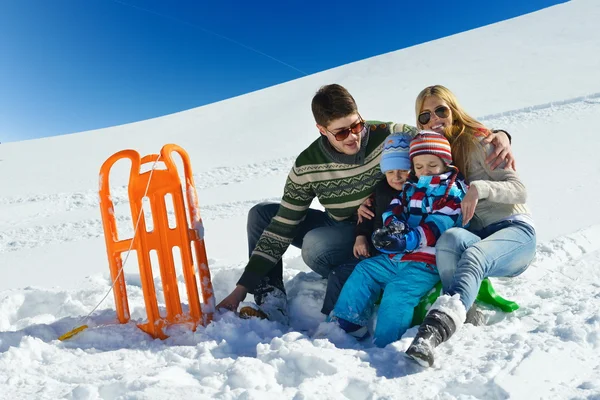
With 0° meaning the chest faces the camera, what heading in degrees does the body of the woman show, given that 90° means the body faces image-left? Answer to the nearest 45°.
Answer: approximately 45°

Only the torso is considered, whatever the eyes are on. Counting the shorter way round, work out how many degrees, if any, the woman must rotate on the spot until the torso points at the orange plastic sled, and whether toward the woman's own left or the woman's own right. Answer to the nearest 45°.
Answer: approximately 45° to the woman's own right

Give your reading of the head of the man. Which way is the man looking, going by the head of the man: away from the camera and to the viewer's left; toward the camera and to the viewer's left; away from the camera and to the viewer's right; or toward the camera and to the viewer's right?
toward the camera and to the viewer's right

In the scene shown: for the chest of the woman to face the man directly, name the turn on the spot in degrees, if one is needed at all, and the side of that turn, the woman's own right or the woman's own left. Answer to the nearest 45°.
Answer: approximately 45° to the woman's own right

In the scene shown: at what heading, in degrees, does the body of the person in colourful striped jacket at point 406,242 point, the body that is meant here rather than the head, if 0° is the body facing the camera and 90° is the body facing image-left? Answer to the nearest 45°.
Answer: approximately 45°
